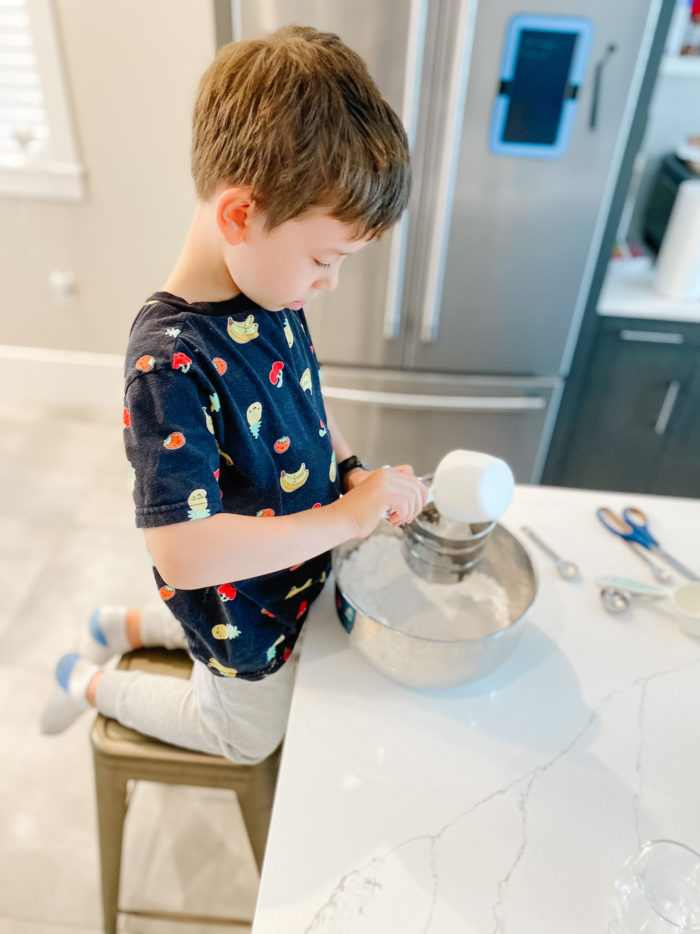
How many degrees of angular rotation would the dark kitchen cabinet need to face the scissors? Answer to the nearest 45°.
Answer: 0° — it already faces it

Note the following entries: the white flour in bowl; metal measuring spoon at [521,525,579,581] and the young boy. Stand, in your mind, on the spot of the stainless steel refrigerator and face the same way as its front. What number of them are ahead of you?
3

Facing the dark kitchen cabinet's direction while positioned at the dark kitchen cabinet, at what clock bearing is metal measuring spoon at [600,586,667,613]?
The metal measuring spoon is roughly at 12 o'clock from the dark kitchen cabinet.

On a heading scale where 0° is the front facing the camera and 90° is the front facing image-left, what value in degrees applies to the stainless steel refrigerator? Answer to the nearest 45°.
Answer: approximately 0°

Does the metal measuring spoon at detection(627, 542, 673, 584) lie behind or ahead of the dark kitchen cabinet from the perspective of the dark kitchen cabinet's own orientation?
ahead

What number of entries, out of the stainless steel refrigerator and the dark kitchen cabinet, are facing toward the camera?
2

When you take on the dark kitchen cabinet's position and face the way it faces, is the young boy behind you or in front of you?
in front

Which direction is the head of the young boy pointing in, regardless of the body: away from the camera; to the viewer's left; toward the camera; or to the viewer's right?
to the viewer's right

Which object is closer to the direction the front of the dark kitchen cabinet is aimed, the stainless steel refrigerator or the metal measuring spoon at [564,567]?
the metal measuring spoon

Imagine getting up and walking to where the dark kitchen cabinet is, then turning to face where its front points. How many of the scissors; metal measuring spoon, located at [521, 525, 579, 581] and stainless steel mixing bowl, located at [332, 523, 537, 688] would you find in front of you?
3

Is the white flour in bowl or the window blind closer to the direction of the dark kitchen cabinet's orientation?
the white flour in bowl

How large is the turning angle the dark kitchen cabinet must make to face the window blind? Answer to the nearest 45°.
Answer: approximately 90° to its right
